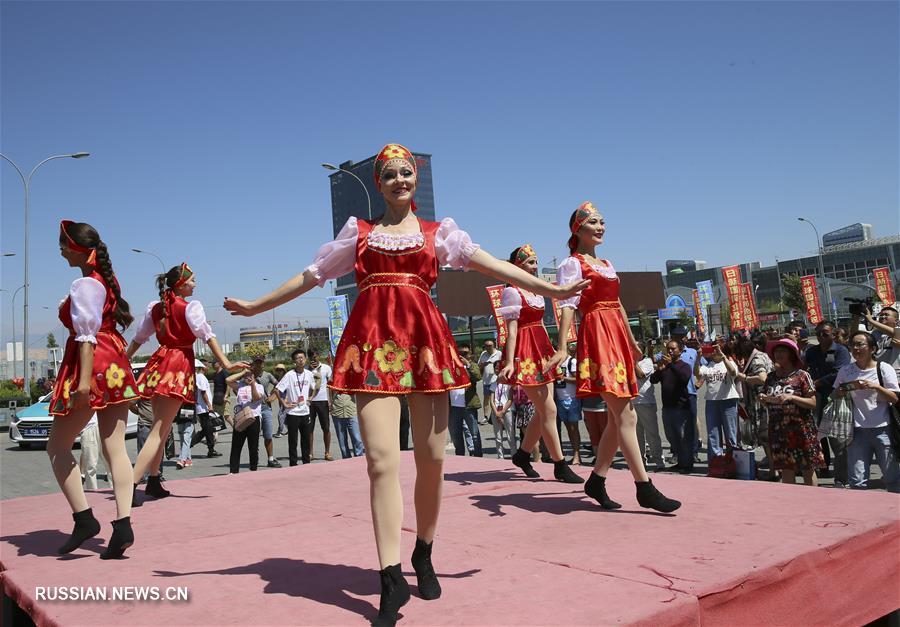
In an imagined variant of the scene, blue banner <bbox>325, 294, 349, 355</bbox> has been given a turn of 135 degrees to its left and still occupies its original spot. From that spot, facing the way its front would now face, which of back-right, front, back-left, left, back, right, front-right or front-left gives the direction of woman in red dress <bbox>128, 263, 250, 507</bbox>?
back-right

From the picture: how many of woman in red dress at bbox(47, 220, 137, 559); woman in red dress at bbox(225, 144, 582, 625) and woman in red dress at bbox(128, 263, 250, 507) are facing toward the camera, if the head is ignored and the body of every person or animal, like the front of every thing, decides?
1

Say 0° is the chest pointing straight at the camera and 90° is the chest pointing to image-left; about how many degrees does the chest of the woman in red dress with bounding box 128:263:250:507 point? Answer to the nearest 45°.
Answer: approximately 225°

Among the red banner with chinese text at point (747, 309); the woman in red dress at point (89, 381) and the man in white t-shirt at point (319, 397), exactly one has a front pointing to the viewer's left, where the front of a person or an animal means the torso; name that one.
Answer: the woman in red dress

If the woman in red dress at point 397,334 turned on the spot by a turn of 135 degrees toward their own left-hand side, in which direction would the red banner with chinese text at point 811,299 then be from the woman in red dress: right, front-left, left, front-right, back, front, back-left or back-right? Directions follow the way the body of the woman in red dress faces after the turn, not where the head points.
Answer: front

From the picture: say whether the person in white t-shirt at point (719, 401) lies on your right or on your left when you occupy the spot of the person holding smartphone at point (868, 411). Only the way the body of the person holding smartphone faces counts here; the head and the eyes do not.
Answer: on your right

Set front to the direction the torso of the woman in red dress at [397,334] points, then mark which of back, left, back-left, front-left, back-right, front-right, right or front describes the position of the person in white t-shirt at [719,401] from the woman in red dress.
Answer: back-left

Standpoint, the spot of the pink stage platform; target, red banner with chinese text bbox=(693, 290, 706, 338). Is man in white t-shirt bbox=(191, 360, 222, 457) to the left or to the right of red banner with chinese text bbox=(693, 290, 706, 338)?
left

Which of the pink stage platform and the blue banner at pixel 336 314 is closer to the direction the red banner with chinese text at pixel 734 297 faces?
the pink stage platform

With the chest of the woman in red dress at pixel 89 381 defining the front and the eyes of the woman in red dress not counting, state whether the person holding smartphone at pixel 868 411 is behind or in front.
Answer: behind

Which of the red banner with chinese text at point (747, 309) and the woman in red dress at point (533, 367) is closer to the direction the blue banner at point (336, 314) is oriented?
the woman in red dress
